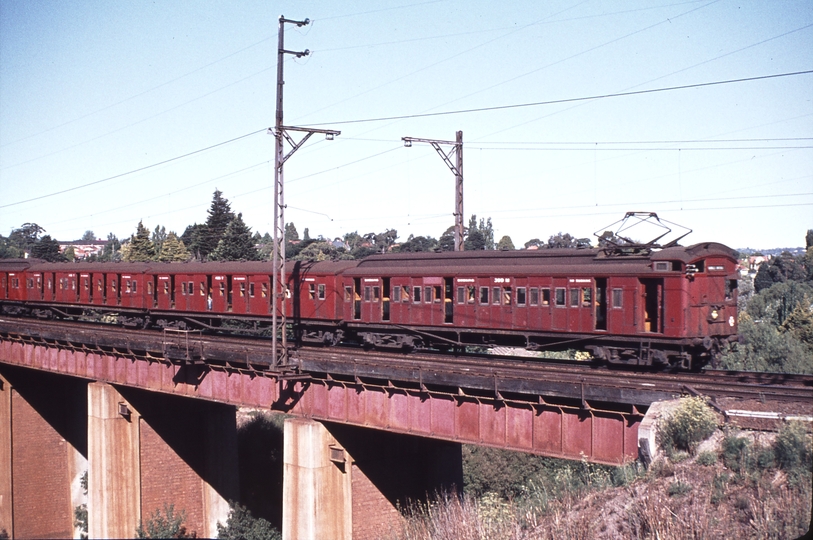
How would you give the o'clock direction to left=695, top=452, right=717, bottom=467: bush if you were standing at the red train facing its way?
The bush is roughly at 1 o'clock from the red train.

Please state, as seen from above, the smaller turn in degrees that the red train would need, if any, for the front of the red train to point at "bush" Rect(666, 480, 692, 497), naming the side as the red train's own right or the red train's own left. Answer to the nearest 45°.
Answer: approximately 45° to the red train's own right

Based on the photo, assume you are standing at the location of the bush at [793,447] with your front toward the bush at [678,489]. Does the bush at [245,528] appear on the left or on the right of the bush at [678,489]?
right

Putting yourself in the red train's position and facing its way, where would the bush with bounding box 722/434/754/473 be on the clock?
The bush is roughly at 1 o'clock from the red train.

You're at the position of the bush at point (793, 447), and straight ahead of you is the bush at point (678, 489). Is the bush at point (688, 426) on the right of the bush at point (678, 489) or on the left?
right

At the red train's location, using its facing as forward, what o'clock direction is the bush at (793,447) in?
The bush is roughly at 1 o'clock from the red train.

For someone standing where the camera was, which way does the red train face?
facing the viewer and to the right of the viewer
